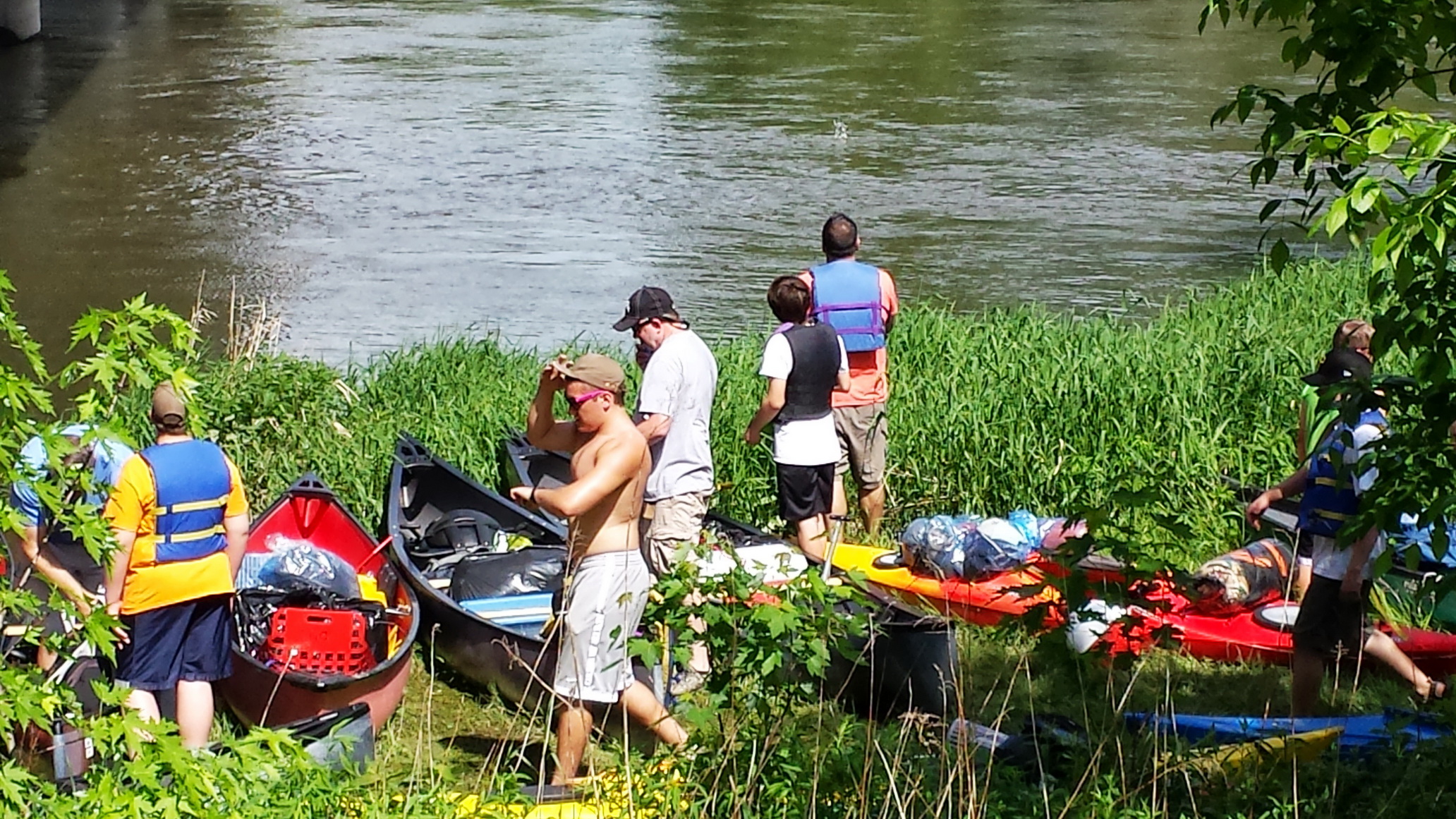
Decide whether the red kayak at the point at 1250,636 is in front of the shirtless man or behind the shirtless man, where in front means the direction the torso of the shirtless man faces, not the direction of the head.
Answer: behind

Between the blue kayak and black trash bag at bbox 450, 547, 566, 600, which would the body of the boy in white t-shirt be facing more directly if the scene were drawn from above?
the black trash bag

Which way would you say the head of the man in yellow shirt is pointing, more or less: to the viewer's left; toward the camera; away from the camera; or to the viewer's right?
away from the camera

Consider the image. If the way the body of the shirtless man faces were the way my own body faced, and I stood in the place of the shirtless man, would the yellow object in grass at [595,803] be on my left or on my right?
on my left
